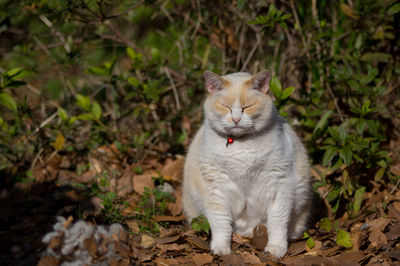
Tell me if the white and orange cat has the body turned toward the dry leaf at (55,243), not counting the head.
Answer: no

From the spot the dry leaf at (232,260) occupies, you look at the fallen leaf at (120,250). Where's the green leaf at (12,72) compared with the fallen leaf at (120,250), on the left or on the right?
right

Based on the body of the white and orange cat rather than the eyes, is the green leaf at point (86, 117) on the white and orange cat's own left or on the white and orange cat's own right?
on the white and orange cat's own right

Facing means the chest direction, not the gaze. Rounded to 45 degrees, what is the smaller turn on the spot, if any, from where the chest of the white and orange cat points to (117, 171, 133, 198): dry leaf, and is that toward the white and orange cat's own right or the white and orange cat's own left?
approximately 135° to the white and orange cat's own right

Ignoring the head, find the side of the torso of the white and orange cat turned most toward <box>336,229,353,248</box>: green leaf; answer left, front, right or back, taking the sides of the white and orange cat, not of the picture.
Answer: left

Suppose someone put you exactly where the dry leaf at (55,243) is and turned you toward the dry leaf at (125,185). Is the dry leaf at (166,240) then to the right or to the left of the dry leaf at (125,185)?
right

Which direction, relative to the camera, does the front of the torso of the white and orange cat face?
toward the camera

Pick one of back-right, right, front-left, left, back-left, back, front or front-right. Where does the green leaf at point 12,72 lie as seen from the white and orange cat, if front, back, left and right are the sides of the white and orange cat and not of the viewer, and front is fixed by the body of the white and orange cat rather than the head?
right

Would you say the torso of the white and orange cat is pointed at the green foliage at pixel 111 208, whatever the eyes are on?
no

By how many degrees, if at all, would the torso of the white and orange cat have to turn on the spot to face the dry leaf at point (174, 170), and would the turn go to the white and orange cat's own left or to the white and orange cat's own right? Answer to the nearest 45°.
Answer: approximately 135° to the white and orange cat's own right

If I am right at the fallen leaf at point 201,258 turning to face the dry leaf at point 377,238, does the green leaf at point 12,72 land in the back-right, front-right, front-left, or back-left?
back-left

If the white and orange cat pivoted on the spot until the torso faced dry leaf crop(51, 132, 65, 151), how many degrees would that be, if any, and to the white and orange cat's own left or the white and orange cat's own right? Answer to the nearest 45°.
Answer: approximately 135° to the white and orange cat's own right

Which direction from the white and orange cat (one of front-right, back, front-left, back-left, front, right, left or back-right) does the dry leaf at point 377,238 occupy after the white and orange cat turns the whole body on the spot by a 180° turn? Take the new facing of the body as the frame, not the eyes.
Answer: right

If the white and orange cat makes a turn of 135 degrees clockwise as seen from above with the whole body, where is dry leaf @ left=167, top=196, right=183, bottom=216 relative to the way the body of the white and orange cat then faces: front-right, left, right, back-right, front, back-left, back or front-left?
front
